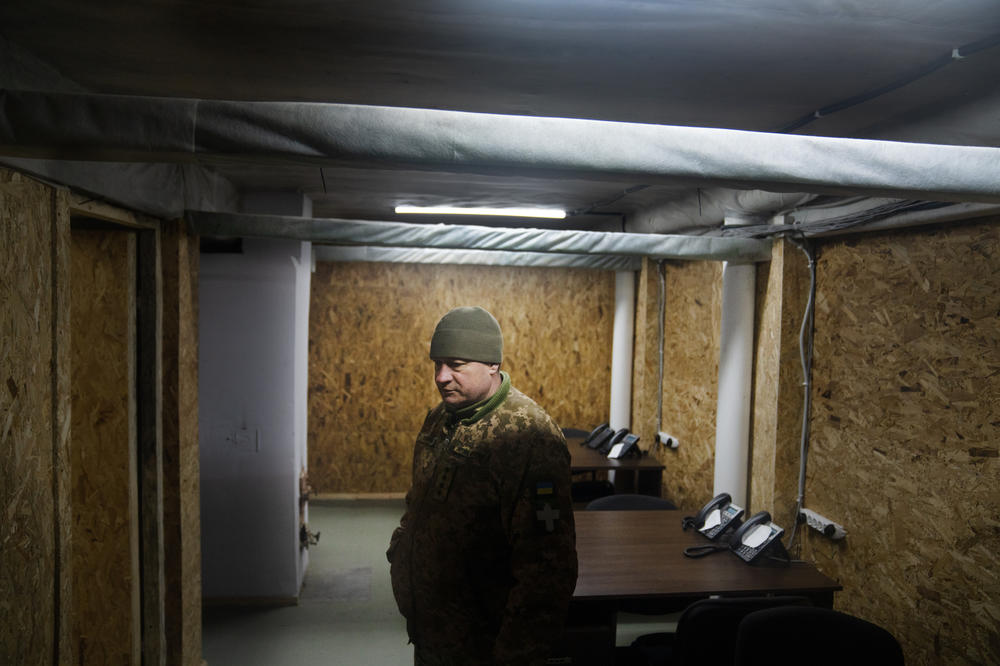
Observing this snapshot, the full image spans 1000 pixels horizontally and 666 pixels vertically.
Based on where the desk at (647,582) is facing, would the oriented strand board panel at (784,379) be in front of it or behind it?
behind

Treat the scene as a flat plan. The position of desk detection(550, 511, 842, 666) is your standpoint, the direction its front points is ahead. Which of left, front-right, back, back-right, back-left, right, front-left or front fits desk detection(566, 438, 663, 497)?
back

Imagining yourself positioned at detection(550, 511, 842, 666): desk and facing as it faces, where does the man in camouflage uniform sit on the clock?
The man in camouflage uniform is roughly at 1 o'clock from the desk.

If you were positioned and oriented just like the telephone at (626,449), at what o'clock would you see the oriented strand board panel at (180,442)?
The oriented strand board panel is roughly at 12 o'clock from the telephone.

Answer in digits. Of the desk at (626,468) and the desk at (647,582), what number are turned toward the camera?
2

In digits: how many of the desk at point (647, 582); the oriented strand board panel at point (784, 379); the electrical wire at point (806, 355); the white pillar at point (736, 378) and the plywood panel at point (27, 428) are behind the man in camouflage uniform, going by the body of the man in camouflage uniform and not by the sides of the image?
4

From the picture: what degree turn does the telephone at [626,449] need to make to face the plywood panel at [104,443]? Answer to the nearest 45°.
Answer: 0° — it already faces it

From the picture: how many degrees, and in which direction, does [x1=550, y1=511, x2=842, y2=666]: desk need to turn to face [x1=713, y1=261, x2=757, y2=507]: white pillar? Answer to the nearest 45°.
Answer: approximately 180°

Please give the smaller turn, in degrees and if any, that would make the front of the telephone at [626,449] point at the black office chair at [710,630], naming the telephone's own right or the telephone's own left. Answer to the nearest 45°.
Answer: approximately 45° to the telephone's own left

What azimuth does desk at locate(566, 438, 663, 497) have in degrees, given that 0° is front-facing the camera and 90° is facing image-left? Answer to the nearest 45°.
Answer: approximately 0°

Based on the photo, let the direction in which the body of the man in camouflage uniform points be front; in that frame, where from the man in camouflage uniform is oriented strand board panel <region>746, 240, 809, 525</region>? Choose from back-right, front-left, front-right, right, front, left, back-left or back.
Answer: back

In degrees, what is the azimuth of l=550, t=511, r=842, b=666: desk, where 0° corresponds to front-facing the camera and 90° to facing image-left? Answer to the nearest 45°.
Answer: approximately 0°

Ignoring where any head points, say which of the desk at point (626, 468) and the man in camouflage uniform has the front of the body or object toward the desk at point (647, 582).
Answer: the desk at point (626, 468)
